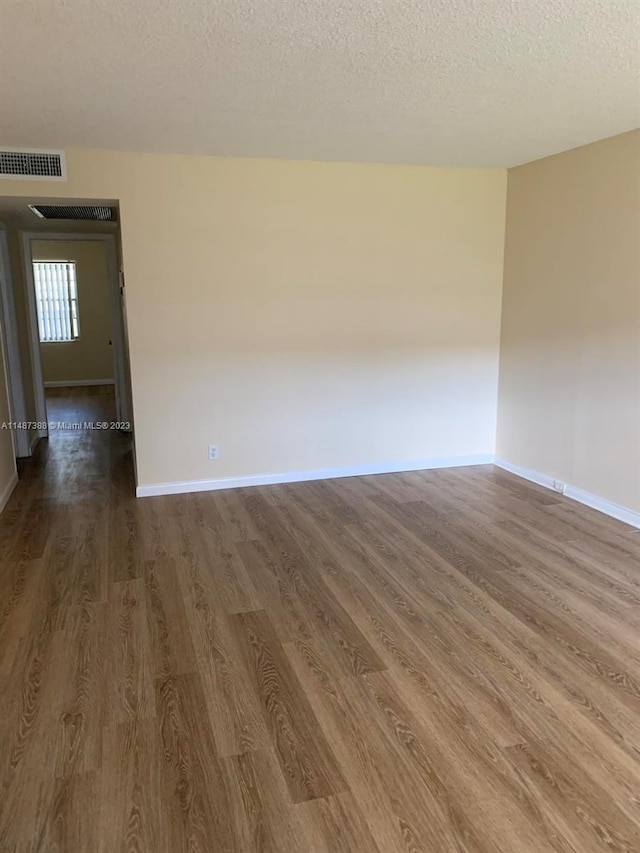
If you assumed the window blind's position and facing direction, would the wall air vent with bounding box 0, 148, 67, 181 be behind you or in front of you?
in front

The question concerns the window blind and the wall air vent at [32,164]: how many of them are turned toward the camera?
2

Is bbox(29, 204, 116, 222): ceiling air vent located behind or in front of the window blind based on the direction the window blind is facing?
in front

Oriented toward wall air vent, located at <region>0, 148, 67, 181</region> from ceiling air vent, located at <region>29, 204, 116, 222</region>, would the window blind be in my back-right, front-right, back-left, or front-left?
back-right

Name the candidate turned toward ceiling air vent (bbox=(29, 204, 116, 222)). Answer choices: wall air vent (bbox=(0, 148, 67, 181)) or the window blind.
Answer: the window blind

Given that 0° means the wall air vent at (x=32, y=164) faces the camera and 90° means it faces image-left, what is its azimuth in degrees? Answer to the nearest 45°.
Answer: approximately 0°

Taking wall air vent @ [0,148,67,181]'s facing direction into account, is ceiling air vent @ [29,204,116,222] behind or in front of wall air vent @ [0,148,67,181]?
behind

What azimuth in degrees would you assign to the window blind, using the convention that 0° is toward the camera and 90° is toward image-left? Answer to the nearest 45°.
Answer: approximately 0°

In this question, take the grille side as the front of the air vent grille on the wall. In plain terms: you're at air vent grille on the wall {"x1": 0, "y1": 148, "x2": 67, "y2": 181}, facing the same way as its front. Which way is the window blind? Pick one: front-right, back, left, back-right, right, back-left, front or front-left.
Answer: back
